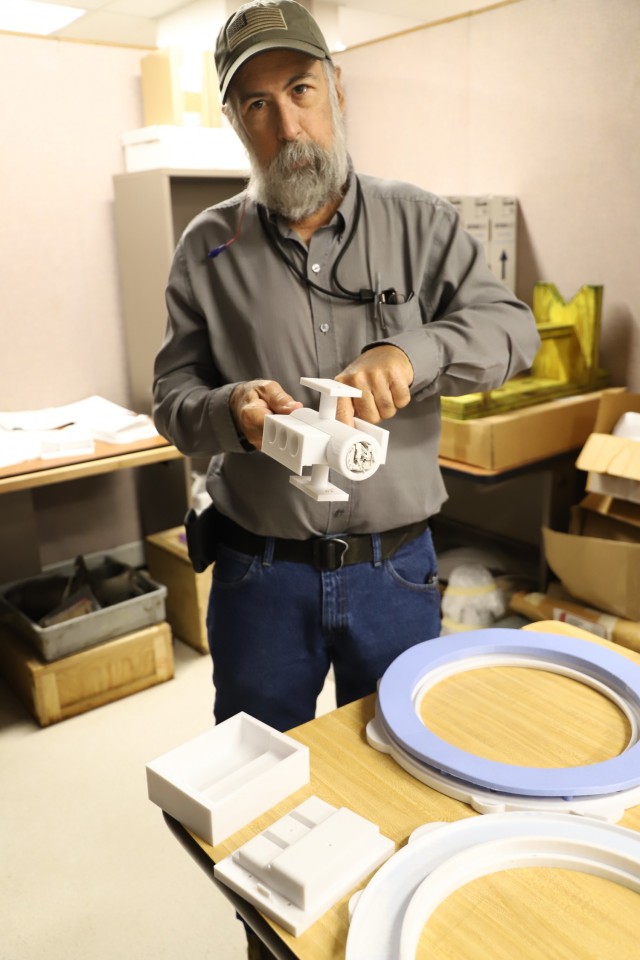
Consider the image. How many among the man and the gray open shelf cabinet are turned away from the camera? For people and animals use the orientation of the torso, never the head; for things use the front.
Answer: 0

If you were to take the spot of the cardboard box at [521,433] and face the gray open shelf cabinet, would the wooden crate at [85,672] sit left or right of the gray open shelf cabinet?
left

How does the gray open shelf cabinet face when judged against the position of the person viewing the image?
facing the viewer and to the right of the viewer

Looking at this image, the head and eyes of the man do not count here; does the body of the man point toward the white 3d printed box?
yes

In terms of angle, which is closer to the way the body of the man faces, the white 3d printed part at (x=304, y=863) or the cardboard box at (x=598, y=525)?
the white 3d printed part

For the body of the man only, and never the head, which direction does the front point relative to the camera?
toward the camera

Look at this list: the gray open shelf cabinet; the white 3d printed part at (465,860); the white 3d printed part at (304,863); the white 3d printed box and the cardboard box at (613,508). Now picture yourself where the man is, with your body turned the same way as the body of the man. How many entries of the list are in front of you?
3

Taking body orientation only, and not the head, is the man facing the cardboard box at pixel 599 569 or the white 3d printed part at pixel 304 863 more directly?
the white 3d printed part

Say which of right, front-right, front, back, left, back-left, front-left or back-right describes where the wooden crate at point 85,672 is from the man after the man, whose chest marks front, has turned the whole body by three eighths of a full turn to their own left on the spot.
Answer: left

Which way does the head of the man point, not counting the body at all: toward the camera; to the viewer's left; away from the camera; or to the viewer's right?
toward the camera

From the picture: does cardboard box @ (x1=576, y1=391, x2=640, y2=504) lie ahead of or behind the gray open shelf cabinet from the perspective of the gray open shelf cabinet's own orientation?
ahead

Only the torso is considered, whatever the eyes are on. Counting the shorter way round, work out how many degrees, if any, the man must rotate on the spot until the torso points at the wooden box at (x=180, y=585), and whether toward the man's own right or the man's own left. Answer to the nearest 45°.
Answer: approximately 135° to the man's own right

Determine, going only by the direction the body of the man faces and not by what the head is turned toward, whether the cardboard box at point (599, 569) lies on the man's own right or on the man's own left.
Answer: on the man's own left
